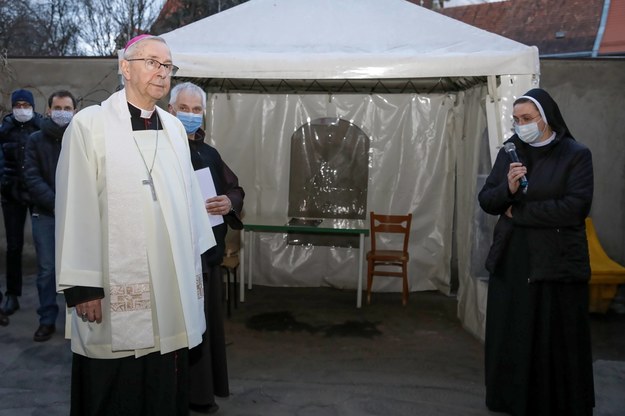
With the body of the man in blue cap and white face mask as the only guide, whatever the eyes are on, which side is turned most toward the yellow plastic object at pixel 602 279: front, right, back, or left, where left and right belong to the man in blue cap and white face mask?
left

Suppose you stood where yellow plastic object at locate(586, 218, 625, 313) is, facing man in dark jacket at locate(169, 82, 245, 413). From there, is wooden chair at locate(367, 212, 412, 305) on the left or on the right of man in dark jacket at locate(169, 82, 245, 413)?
right

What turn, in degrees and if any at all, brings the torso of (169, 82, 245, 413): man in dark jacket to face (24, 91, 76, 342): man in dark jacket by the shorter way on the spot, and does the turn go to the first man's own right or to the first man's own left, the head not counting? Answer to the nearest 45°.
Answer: approximately 135° to the first man's own right

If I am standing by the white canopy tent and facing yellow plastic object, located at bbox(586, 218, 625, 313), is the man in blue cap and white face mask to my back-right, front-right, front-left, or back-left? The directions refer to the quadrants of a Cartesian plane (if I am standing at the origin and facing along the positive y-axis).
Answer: back-right

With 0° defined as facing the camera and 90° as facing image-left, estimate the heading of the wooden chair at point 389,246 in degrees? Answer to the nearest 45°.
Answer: approximately 0°

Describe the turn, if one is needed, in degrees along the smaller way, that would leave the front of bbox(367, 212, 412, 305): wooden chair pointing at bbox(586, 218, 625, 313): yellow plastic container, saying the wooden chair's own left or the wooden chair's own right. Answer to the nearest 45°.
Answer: approximately 90° to the wooden chair's own left
